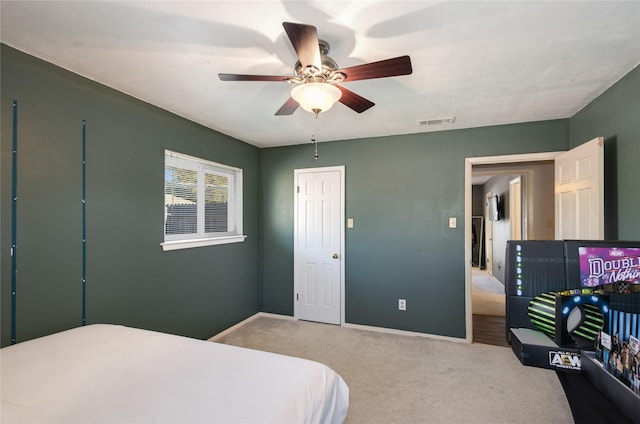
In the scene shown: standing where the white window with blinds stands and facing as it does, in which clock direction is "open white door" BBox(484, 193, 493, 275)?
The open white door is roughly at 10 o'clock from the white window with blinds.

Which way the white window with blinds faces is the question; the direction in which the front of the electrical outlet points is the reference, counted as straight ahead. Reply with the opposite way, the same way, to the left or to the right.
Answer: to the left

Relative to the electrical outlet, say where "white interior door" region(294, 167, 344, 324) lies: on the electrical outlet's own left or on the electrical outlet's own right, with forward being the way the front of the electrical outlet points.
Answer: on the electrical outlet's own right

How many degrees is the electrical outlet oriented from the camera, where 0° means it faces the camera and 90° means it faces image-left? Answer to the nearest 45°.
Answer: approximately 0°

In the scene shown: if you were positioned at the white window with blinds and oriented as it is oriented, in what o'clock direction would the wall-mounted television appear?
The wall-mounted television is roughly at 10 o'clock from the white window with blinds.

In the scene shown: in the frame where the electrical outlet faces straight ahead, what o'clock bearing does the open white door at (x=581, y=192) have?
The open white door is roughly at 10 o'clock from the electrical outlet.

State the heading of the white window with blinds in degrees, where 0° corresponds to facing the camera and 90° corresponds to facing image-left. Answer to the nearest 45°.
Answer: approximately 315°

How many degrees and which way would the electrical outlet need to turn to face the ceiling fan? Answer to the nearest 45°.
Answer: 0° — it already faces it

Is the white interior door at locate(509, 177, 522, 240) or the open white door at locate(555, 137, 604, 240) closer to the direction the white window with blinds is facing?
the open white door

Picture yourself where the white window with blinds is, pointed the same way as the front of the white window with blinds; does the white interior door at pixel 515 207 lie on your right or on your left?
on your left

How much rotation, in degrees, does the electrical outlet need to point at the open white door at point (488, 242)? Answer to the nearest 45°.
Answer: approximately 135° to its left

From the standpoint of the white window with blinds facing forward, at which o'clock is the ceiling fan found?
The ceiling fan is roughly at 1 o'clock from the white window with blinds.
